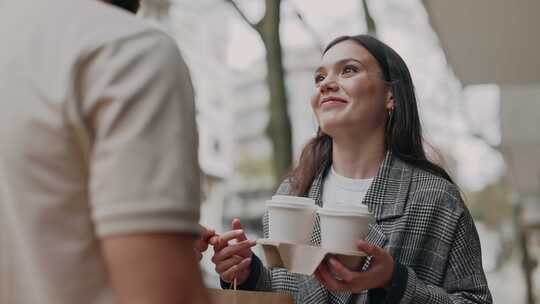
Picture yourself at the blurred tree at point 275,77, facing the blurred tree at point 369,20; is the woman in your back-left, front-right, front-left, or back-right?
back-right

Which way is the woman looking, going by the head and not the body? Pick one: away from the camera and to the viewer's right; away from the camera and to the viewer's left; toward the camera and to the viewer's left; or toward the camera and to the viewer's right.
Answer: toward the camera and to the viewer's left

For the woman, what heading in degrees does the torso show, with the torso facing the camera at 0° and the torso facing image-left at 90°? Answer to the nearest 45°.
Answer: approximately 45°

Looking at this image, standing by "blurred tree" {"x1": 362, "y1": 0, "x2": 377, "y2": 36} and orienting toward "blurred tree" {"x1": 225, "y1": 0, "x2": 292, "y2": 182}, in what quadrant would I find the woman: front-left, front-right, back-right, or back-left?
front-left

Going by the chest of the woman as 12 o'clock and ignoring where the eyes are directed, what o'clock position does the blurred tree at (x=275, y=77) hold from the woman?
The blurred tree is roughly at 4 o'clock from the woman.

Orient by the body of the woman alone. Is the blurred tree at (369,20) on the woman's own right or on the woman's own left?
on the woman's own right
